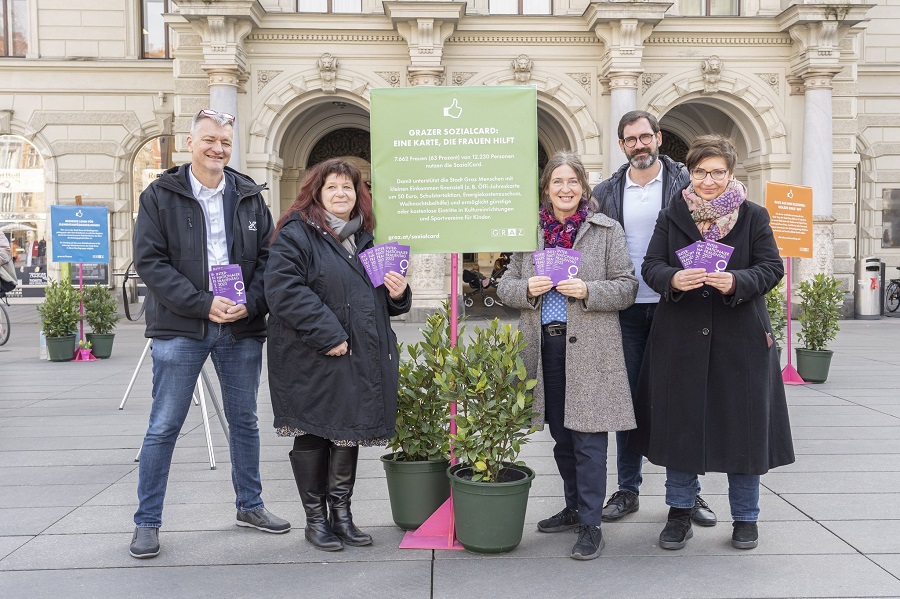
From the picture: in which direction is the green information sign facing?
toward the camera

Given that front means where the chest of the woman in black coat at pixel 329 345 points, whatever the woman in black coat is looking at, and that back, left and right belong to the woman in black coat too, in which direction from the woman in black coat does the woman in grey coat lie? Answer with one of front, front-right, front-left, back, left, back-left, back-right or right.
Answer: front-left

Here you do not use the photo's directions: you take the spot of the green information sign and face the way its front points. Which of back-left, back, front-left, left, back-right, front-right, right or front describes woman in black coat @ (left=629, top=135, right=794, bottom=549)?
left

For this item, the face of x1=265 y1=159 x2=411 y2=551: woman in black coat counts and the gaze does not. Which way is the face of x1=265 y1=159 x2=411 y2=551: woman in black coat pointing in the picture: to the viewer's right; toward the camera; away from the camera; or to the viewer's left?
toward the camera

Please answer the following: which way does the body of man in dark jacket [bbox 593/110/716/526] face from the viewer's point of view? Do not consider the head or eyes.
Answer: toward the camera

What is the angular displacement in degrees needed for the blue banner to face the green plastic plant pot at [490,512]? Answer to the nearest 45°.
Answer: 0° — it already faces it

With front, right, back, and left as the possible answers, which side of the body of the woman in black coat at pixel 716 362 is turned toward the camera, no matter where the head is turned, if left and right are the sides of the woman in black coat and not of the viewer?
front

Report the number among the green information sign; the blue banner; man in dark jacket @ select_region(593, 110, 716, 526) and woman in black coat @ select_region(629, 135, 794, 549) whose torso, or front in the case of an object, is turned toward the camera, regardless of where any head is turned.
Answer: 4

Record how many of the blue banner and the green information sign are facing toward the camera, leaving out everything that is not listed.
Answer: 2

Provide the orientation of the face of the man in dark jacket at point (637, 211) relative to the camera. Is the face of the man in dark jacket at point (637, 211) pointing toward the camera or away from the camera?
toward the camera

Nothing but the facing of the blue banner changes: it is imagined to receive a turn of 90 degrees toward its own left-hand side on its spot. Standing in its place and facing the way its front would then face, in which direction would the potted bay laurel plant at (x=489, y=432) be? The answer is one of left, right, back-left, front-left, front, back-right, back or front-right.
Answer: right

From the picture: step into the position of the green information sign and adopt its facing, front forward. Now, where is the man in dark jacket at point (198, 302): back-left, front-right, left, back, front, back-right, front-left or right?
right

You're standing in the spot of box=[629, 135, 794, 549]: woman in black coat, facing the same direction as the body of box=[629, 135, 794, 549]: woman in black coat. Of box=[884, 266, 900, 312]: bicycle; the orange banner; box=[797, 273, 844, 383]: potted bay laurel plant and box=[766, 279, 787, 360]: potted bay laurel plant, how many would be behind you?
4

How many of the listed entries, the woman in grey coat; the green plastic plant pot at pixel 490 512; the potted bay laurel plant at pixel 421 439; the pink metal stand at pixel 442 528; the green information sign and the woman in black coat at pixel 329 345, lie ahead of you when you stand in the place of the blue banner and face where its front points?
6

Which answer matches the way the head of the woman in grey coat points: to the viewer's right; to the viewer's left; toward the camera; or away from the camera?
toward the camera
